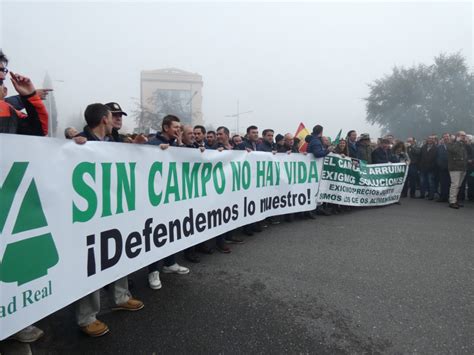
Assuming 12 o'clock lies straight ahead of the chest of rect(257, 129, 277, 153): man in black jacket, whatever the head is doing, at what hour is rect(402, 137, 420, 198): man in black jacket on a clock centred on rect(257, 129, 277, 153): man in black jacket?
rect(402, 137, 420, 198): man in black jacket is roughly at 9 o'clock from rect(257, 129, 277, 153): man in black jacket.

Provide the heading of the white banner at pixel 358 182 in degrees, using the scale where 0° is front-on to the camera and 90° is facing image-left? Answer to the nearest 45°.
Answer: approximately 0°

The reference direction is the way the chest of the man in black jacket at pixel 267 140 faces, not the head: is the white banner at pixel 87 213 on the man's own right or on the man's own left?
on the man's own right

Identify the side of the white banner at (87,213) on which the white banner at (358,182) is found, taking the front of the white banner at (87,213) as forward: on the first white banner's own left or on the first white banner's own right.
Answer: on the first white banner's own left

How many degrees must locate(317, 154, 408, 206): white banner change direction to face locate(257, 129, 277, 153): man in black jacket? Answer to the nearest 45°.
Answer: approximately 45° to its right

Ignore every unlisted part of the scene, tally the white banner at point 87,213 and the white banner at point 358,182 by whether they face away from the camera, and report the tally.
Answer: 0

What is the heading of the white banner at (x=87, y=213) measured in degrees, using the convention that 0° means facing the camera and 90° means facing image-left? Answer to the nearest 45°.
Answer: approximately 315°

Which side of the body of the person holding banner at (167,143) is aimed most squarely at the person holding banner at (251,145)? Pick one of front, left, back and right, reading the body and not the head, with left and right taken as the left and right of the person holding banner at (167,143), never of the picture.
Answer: left

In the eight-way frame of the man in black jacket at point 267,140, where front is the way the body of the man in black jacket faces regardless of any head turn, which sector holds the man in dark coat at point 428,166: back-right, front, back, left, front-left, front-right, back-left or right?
left

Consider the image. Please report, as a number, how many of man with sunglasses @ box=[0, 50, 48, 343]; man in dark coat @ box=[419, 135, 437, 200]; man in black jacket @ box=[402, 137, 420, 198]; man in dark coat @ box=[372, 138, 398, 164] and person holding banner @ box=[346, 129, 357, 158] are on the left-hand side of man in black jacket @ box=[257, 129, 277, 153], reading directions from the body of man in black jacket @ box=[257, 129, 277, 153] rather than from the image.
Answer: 4
